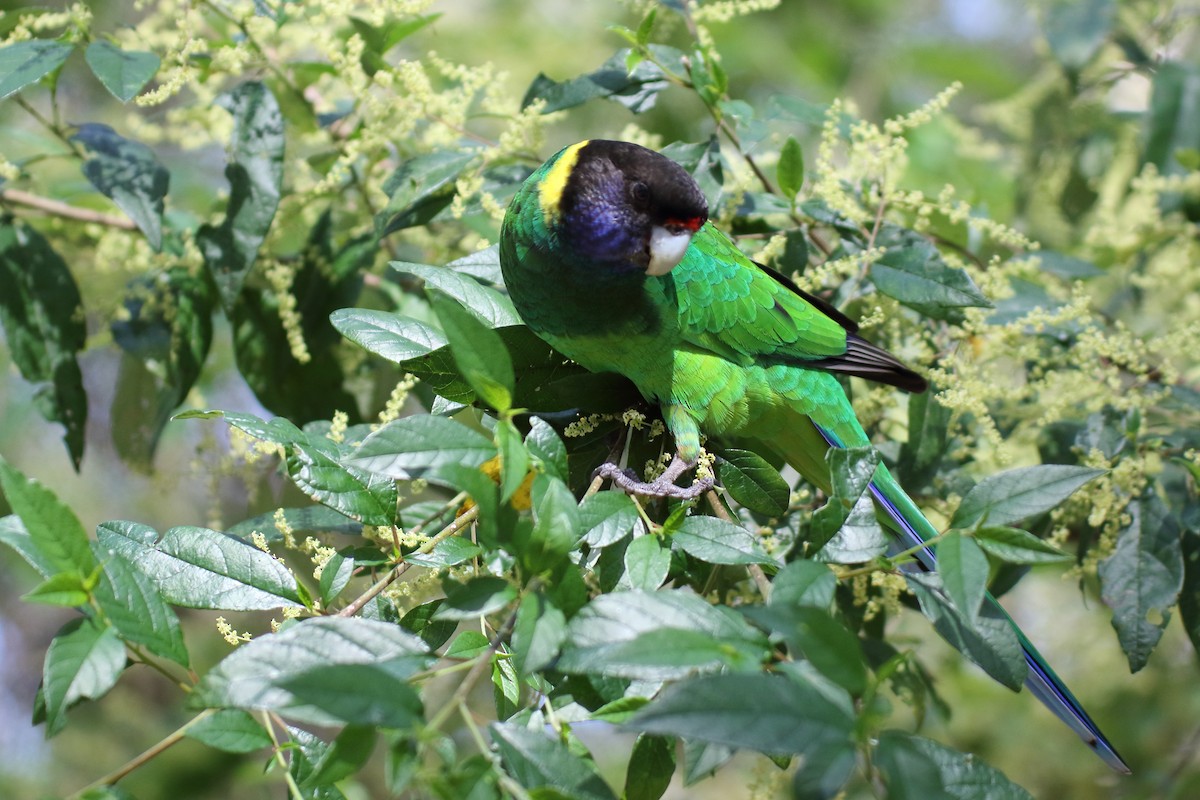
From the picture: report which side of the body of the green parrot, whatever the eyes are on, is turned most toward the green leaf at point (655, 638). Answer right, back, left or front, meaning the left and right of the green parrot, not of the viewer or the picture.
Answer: left

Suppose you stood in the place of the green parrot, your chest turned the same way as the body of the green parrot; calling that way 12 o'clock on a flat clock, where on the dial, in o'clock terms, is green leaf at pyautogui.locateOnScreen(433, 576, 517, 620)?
The green leaf is roughly at 11 o'clock from the green parrot.

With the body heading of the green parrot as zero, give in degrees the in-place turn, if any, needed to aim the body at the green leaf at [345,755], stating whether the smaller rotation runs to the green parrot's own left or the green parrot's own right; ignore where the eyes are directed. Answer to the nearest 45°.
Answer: approximately 90° to the green parrot's own left

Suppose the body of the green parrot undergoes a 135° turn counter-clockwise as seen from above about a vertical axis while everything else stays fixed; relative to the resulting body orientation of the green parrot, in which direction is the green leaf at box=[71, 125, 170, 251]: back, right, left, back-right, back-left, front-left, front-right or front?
back-right

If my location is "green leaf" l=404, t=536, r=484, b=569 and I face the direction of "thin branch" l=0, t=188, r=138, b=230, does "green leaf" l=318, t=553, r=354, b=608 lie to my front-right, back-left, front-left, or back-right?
front-left

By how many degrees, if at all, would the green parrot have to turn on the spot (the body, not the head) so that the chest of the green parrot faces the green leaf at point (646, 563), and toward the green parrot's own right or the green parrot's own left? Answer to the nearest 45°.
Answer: approximately 90° to the green parrot's own left

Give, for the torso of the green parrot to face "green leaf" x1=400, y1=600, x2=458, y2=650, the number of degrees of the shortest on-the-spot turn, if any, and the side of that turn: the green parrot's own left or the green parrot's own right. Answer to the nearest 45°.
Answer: approximately 90° to the green parrot's own left

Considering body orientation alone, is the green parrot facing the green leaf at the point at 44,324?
yes

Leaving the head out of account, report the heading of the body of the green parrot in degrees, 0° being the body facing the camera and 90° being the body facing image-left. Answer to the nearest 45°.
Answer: approximately 90°

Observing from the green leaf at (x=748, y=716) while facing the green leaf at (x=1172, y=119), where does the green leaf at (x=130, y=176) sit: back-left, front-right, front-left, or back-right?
front-left
